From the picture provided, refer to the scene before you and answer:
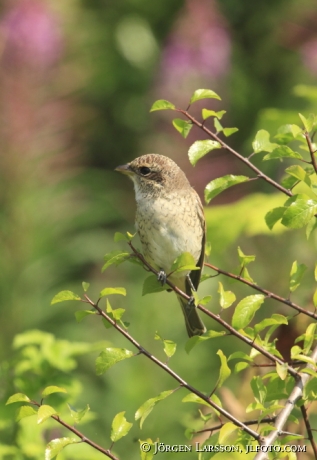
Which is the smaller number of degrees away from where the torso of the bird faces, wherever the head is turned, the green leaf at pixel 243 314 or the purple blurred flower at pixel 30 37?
the green leaf

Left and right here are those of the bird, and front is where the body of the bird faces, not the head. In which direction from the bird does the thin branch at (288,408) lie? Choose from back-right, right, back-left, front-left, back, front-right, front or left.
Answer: front-left

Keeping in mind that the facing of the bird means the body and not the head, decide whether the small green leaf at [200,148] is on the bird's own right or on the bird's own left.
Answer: on the bird's own left

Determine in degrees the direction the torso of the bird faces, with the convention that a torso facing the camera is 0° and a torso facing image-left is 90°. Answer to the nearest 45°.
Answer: approximately 45°

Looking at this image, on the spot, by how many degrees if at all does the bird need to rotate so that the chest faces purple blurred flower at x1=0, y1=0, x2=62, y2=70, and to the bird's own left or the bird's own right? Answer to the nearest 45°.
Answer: approximately 135° to the bird's own right

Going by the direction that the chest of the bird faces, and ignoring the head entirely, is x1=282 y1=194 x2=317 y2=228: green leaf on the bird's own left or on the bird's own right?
on the bird's own left

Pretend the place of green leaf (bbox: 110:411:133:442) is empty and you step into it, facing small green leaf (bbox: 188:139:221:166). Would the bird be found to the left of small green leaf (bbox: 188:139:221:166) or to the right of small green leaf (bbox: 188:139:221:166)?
left

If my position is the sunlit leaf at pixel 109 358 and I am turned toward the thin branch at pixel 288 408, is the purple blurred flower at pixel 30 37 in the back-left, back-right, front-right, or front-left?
back-left

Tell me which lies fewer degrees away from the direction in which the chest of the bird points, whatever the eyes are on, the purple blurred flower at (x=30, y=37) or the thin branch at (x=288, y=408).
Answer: the thin branch
